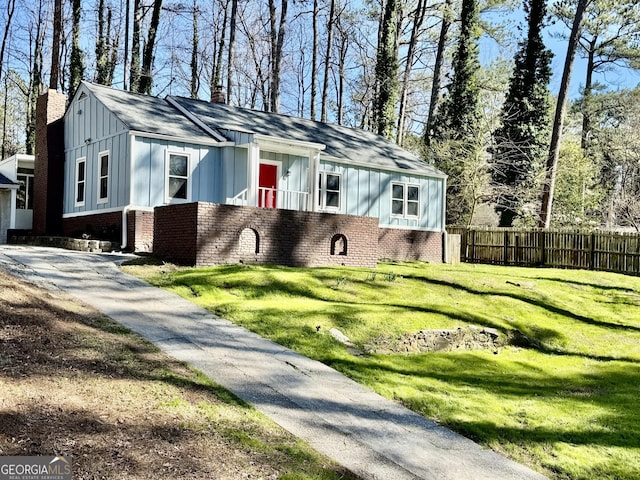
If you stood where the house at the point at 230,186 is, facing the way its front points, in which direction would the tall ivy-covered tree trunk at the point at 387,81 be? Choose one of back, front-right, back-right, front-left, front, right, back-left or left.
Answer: left

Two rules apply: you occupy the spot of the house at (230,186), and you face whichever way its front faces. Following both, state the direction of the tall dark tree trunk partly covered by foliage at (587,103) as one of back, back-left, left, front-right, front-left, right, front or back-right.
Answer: left

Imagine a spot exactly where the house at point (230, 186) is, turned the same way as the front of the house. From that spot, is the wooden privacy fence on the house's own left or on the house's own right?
on the house's own left

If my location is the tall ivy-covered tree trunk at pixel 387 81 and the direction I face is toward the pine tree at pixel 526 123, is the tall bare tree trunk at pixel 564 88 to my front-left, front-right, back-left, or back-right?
front-right

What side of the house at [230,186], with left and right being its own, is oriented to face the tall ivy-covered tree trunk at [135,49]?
back

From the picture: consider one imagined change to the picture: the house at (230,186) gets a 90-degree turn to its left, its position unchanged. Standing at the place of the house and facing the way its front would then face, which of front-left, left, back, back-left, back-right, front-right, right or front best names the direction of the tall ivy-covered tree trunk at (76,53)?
left

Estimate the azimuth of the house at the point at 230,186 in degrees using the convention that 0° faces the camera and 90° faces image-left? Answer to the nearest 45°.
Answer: approximately 315°

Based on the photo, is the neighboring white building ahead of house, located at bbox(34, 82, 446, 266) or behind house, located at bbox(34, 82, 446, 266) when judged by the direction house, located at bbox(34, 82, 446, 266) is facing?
behind

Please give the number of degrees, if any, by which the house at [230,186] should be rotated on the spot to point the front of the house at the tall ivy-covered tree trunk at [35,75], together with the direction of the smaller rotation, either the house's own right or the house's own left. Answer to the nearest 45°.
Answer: approximately 180°

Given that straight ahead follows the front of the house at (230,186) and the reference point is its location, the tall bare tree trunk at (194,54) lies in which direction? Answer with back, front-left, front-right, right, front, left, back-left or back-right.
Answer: back-left
